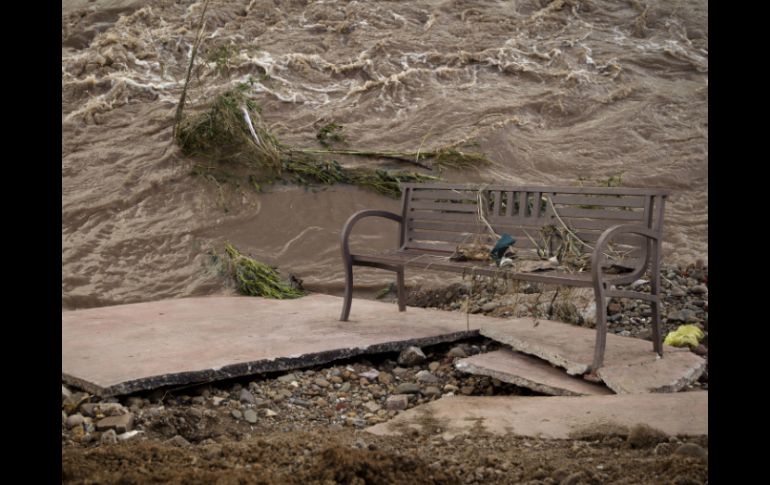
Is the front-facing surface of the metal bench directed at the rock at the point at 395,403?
yes

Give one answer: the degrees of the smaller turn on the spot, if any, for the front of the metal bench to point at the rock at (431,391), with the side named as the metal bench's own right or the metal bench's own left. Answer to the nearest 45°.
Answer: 0° — it already faces it

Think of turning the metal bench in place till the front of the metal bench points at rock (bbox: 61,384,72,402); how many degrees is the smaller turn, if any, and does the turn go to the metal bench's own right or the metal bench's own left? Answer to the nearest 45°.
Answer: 0° — it already faces it

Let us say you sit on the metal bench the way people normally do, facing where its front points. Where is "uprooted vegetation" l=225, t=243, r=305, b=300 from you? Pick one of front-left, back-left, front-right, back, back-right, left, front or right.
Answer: right

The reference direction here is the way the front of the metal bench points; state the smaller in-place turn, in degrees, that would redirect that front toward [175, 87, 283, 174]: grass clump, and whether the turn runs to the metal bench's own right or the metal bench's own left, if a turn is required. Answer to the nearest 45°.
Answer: approximately 90° to the metal bench's own right

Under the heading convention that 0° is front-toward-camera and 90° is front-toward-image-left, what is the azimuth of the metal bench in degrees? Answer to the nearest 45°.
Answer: approximately 45°

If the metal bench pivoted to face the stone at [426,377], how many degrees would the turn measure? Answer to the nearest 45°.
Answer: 0° — it already faces it

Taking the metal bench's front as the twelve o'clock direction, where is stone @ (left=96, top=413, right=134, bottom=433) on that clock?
The stone is roughly at 12 o'clock from the metal bench.
